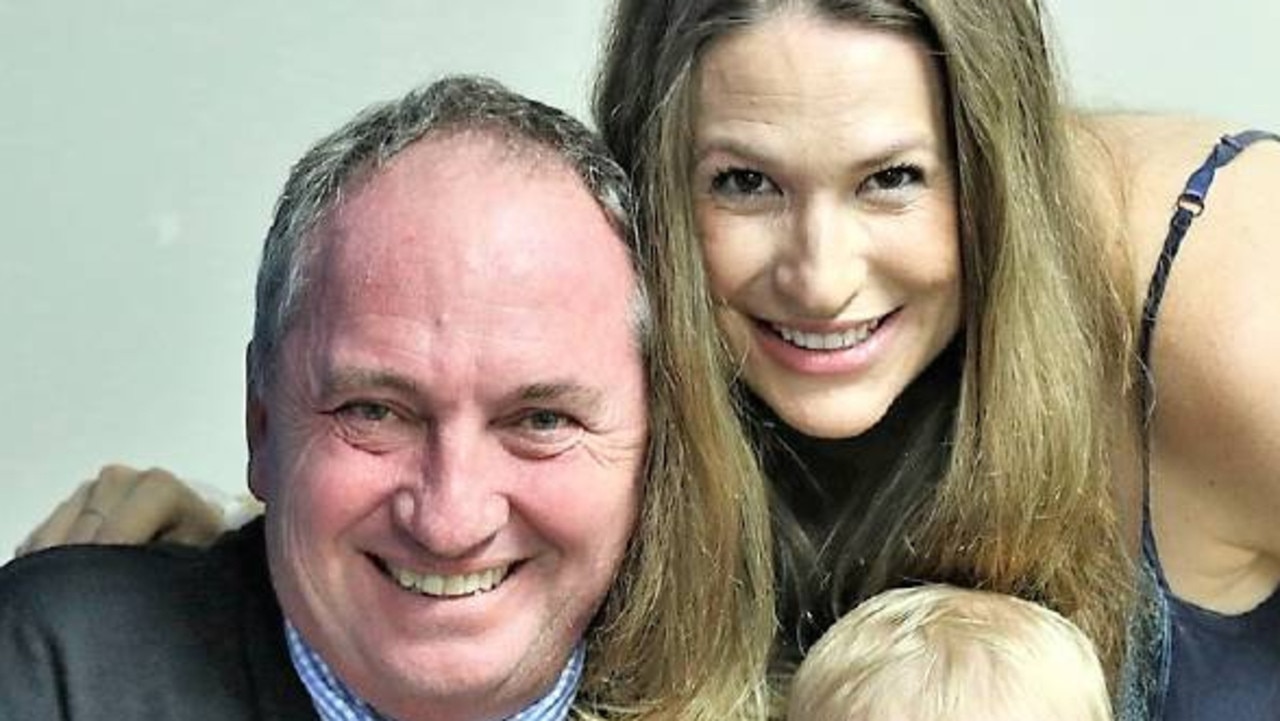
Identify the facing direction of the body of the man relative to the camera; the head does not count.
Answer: toward the camera

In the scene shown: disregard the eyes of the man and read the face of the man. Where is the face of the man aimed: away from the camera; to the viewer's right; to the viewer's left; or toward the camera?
toward the camera

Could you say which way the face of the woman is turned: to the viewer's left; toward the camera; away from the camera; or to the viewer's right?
toward the camera

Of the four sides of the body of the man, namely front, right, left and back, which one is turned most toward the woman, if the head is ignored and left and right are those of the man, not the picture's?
left
